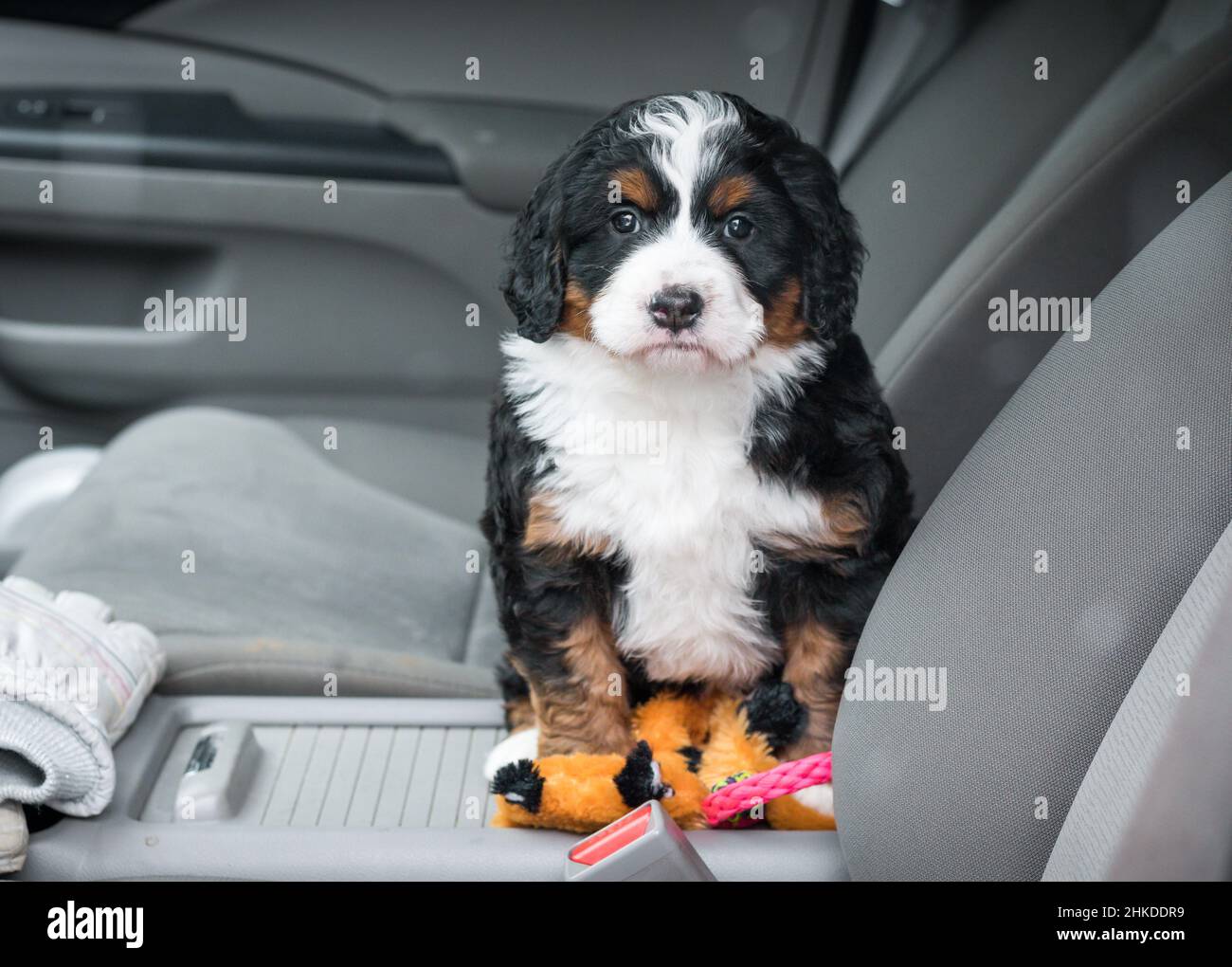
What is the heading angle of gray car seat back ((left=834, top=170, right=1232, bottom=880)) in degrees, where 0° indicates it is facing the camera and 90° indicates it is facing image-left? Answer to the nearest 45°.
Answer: approximately 90°

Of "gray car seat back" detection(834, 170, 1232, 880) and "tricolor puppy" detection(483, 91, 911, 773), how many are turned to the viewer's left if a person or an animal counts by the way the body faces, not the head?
1

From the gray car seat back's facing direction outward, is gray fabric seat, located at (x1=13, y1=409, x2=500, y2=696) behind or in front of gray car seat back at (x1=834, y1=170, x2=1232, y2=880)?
in front

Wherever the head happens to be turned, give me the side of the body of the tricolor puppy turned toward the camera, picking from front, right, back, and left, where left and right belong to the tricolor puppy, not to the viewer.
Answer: front

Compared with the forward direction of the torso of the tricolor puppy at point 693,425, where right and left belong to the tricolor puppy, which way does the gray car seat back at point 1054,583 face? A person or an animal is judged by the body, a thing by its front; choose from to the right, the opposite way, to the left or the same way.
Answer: to the right

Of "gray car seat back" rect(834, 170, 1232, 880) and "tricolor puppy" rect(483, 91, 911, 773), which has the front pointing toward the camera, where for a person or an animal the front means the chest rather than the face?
the tricolor puppy
